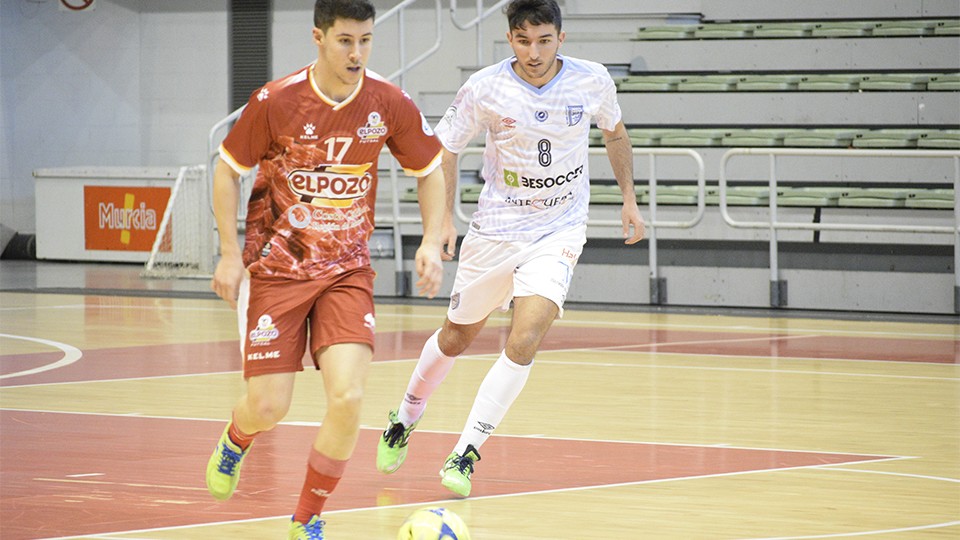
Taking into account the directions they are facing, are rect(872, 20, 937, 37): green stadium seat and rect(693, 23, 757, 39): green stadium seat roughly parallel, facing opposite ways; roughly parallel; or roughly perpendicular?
roughly parallel

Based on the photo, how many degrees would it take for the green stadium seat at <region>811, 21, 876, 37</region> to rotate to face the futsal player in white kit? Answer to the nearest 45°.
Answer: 0° — it already faces them

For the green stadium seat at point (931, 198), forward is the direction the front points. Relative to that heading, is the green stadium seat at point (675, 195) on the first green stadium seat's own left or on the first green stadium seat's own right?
on the first green stadium seat's own right

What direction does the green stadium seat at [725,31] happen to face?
toward the camera

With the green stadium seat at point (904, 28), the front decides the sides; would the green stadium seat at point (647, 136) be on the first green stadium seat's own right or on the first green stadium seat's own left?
on the first green stadium seat's own right

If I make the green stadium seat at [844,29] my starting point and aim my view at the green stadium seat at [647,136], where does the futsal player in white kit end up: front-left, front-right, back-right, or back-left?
front-left

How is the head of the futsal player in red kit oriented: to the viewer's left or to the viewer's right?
to the viewer's right

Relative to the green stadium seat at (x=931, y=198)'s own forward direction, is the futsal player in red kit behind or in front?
in front

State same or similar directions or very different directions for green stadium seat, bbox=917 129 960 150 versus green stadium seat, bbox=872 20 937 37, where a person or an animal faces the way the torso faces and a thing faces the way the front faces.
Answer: same or similar directions

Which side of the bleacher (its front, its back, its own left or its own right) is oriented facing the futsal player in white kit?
front

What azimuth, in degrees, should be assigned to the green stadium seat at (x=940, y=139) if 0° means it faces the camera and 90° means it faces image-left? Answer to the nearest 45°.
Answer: approximately 0°

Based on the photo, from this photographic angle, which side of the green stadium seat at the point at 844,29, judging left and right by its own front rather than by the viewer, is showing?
front

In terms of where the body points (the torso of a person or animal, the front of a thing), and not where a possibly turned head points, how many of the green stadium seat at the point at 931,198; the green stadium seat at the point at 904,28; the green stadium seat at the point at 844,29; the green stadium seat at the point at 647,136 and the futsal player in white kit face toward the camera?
5
